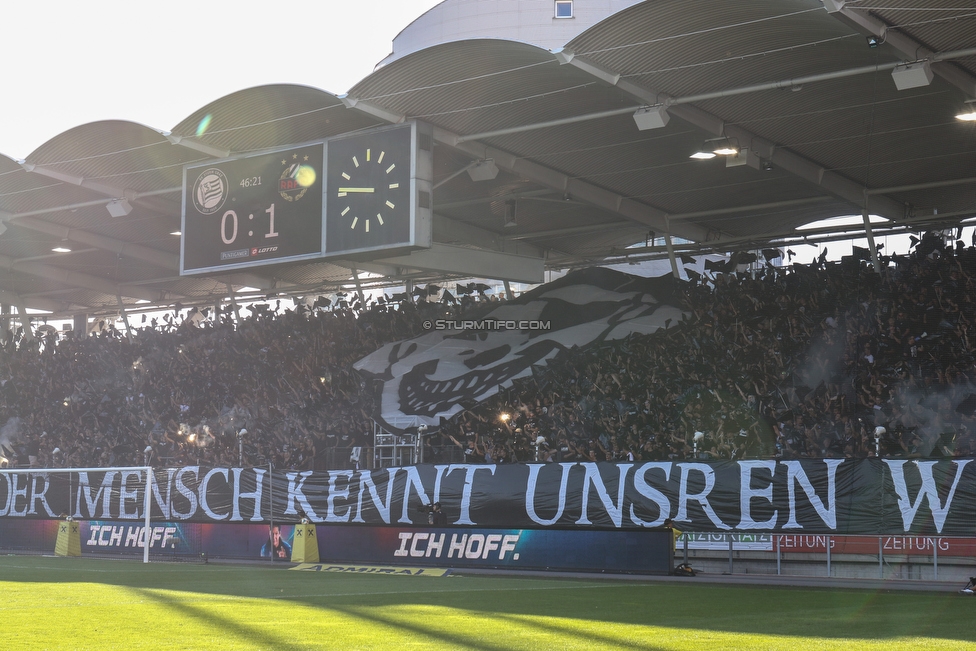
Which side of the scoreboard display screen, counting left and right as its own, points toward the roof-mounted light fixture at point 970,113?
left

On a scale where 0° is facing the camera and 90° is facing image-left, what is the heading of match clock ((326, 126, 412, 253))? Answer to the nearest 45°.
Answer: approximately 45°

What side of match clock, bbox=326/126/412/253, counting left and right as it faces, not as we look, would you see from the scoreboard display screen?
right

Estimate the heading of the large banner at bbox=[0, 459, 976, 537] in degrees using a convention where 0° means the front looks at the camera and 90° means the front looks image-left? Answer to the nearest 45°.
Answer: approximately 45°

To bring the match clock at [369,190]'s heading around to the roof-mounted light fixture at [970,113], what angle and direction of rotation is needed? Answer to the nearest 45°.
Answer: approximately 135° to its left

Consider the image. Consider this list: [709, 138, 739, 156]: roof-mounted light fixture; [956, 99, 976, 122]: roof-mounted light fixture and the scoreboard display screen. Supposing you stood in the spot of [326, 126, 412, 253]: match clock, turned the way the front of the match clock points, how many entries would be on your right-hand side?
1

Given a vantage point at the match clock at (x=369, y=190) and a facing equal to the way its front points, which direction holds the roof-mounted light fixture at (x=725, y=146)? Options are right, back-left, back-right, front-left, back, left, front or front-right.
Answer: back-left
